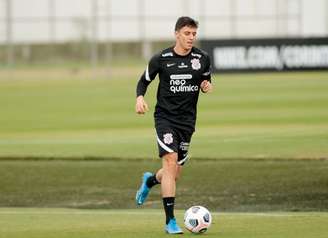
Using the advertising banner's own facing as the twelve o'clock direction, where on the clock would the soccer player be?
The soccer player is roughly at 12 o'clock from the advertising banner.

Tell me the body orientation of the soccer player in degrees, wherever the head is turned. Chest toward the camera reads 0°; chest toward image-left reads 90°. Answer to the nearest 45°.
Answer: approximately 315°

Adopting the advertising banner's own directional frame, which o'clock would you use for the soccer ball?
The soccer ball is roughly at 12 o'clock from the advertising banner.

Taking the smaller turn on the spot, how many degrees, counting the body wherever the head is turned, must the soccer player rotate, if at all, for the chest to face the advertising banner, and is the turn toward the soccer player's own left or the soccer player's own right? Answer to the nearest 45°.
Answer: approximately 135° to the soccer player's own left
